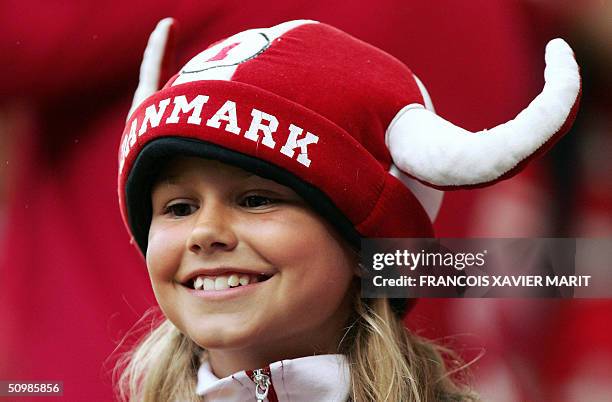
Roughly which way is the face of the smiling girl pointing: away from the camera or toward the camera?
toward the camera

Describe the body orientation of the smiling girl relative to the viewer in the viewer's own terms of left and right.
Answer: facing the viewer and to the left of the viewer
